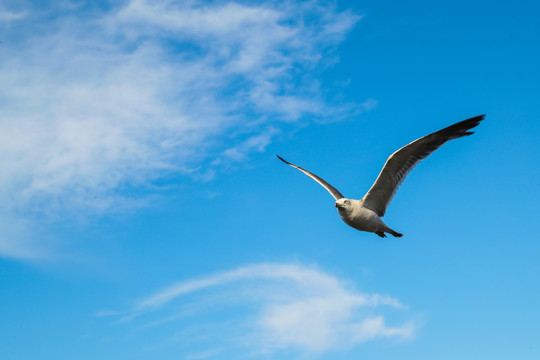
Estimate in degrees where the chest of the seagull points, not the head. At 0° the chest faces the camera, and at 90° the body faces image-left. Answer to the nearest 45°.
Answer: approximately 45°
